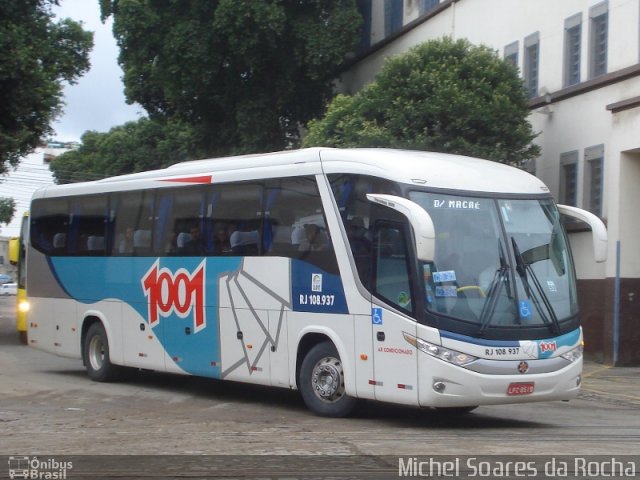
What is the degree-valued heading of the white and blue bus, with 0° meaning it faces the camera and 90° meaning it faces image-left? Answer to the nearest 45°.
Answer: approximately 315°

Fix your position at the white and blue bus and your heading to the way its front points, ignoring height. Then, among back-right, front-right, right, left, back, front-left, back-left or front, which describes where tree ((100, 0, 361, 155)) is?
back-left

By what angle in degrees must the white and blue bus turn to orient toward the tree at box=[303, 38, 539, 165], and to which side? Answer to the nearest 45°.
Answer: approximately 135° to its left

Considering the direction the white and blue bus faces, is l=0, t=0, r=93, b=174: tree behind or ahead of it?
behind
